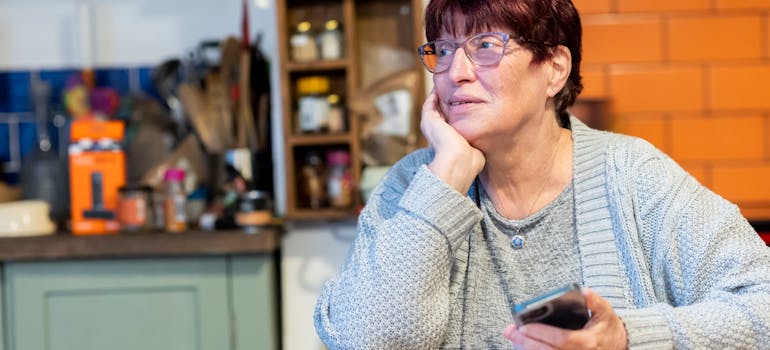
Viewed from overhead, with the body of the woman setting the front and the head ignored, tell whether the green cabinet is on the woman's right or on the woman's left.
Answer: on the woman's right

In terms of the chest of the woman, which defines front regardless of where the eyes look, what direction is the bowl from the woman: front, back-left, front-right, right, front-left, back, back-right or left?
right

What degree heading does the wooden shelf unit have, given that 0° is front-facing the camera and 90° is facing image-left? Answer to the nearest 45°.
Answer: approximately 0°

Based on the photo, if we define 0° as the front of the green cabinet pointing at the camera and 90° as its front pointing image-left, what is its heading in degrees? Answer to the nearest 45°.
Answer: approximately 0°

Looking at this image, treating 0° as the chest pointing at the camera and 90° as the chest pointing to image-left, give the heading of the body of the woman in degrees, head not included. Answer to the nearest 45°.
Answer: approximately 45°

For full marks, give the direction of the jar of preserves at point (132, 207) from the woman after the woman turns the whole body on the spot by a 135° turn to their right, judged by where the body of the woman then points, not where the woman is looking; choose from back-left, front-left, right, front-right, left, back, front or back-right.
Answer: front-left

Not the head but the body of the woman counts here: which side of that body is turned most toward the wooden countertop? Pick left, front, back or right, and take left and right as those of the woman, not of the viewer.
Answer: right

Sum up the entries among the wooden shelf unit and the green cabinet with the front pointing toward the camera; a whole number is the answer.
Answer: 2
